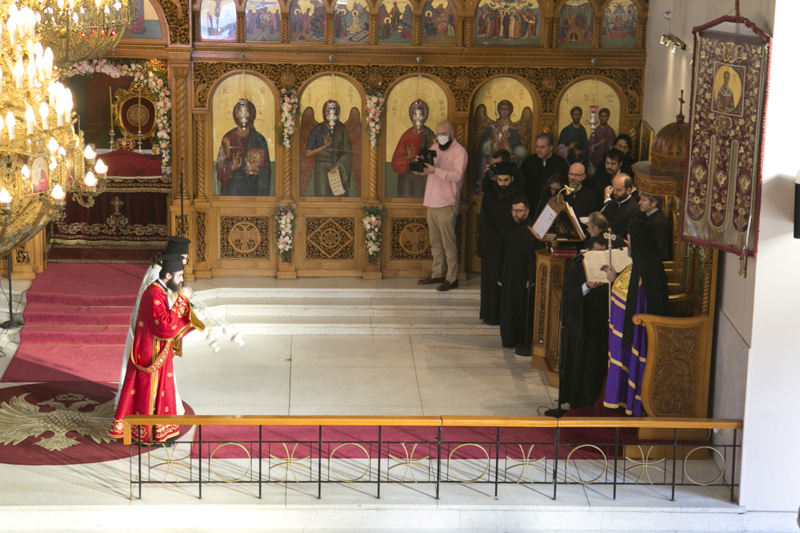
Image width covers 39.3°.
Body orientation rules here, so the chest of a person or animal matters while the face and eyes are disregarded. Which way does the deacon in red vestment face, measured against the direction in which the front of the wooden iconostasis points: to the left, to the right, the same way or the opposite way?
to the left

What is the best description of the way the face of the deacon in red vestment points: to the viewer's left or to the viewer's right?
to the viewer's right

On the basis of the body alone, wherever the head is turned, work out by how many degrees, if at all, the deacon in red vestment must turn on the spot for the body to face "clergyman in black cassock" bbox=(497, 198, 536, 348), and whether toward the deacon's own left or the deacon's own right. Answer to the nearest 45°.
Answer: approximately 45° to the deacon's own left

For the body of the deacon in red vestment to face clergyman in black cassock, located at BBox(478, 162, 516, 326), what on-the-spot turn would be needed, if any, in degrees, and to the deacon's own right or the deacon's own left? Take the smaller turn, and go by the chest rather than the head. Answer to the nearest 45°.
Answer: approximately 45° to the deacon's own left

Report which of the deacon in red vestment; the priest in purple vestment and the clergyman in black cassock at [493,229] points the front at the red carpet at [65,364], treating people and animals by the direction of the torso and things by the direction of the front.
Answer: the priest in purple vestment

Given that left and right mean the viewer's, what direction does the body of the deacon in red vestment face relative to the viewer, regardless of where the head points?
facing to the right of the viewer

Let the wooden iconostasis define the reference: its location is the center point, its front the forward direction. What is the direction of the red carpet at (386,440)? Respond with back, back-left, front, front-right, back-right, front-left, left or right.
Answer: front

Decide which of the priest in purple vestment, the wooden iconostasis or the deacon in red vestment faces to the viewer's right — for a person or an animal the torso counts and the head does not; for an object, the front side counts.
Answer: the deacon in red vestment

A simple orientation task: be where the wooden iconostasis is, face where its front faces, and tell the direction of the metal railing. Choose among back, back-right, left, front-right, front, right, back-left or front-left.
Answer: front

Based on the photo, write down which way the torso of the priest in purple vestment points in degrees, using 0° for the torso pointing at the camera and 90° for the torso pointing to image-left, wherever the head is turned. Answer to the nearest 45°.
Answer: approximately 90°

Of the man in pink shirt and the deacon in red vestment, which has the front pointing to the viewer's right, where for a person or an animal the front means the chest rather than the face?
the deacon in red vestment

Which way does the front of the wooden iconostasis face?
toward the camera

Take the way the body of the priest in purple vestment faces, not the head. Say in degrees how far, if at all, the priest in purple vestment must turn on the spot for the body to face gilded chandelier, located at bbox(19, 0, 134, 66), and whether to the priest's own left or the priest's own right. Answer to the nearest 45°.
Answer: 0° — they already face it

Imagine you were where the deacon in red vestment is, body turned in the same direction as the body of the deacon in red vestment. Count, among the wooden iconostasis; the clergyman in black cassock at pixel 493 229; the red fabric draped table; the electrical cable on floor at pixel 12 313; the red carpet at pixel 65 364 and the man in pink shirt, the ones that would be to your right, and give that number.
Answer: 0

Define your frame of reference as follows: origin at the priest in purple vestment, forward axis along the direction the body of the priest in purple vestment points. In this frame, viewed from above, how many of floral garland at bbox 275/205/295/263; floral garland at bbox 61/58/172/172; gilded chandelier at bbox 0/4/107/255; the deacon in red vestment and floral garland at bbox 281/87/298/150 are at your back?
0

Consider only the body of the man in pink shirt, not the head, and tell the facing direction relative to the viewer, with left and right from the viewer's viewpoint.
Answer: facing the viewer and to the left of the viewer

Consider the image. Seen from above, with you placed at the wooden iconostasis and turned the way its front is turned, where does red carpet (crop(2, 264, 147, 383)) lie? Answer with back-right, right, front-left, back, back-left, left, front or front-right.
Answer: front-right
